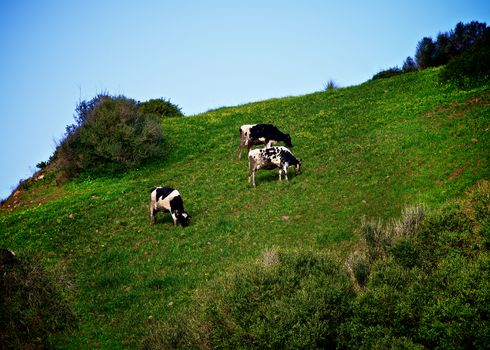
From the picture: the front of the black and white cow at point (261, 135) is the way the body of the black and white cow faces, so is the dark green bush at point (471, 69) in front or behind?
in front

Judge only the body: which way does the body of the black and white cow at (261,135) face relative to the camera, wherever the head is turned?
to the viewer's right

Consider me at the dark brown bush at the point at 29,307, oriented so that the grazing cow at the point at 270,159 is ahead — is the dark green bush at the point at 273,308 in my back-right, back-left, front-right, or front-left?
front-right

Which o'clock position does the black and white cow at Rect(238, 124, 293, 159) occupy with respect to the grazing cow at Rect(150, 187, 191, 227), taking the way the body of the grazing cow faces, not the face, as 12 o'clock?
The black and white cow is roughly at 9 o'clock from the grazing cow.

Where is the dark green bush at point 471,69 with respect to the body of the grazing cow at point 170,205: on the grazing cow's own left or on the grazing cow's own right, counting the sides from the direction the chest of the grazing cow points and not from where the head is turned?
on the grazing cow's own left

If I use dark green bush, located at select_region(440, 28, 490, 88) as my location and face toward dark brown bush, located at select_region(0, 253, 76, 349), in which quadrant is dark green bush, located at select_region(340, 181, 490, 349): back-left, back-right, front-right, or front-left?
front-left

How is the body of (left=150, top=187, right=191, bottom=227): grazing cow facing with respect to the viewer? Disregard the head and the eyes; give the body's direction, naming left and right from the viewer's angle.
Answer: facing the viewer and to the right of the viewer

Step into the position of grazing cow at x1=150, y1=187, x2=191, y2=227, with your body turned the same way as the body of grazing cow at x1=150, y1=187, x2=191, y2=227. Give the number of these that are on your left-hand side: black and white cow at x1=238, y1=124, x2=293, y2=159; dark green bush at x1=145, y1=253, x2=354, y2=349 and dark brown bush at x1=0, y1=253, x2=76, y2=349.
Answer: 1

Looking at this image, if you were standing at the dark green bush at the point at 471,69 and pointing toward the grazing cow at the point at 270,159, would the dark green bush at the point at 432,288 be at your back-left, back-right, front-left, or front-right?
front-left

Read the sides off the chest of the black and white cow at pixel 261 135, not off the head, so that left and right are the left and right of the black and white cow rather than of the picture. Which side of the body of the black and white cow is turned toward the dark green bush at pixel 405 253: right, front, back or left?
right

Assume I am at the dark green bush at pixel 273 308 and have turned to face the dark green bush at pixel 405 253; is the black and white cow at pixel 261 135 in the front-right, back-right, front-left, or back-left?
front-left

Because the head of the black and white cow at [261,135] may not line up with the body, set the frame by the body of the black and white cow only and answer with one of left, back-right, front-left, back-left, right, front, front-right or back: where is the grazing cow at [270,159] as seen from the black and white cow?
right

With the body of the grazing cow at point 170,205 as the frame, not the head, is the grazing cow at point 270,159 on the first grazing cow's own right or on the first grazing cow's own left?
on the first grazing cow's own left

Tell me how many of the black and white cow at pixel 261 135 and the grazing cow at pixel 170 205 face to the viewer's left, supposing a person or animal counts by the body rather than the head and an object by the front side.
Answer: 0

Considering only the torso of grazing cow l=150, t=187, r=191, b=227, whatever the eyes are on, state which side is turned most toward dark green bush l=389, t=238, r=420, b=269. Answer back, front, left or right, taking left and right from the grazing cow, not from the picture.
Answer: front

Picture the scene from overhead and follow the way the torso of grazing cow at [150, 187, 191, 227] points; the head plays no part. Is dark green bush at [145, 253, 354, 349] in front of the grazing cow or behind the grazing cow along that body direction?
in front

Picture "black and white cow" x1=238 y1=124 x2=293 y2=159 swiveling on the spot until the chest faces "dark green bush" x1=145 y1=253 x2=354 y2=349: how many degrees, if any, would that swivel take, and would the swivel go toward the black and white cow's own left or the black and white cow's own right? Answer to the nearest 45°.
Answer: approximately 90° to the black and white cow's own right
